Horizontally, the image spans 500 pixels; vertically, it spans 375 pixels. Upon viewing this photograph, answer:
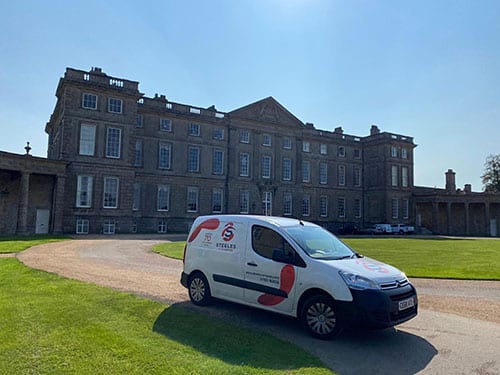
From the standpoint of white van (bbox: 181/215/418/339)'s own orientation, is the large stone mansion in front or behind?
behind

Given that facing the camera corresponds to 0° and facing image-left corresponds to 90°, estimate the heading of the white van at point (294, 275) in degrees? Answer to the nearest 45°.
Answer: approximately 315°
